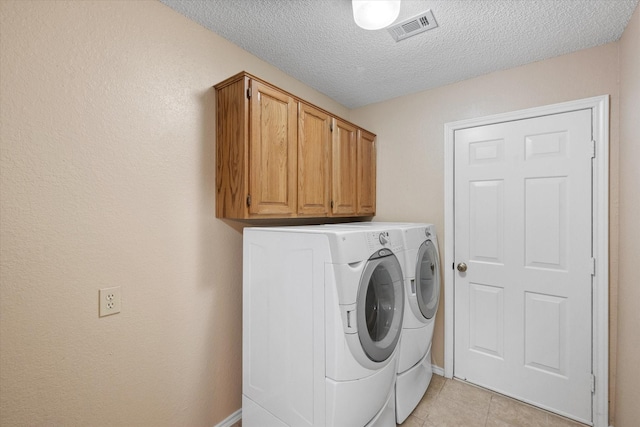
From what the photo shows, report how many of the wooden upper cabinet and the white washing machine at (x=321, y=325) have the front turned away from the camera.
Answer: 0

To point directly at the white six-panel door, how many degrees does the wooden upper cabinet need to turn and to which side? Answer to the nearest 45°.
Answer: approximately 45° to its left

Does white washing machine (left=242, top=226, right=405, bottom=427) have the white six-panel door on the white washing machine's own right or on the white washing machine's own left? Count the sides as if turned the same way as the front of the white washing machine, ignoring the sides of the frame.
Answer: on the white washing machine's own left

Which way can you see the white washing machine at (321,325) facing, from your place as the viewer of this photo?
facing the viewer and to the right of the viewer

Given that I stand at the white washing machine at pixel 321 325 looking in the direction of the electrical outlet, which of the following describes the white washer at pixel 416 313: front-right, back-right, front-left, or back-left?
back-right

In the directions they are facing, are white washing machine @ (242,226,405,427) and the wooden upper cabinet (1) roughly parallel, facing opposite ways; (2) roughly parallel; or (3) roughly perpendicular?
roughly parallel

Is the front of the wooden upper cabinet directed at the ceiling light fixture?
yes

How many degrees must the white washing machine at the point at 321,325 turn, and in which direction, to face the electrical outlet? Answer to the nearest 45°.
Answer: approximately 135° to its right

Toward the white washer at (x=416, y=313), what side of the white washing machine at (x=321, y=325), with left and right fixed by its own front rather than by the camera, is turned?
left

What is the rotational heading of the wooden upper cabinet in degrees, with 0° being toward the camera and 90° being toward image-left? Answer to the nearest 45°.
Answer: approximately 315°
